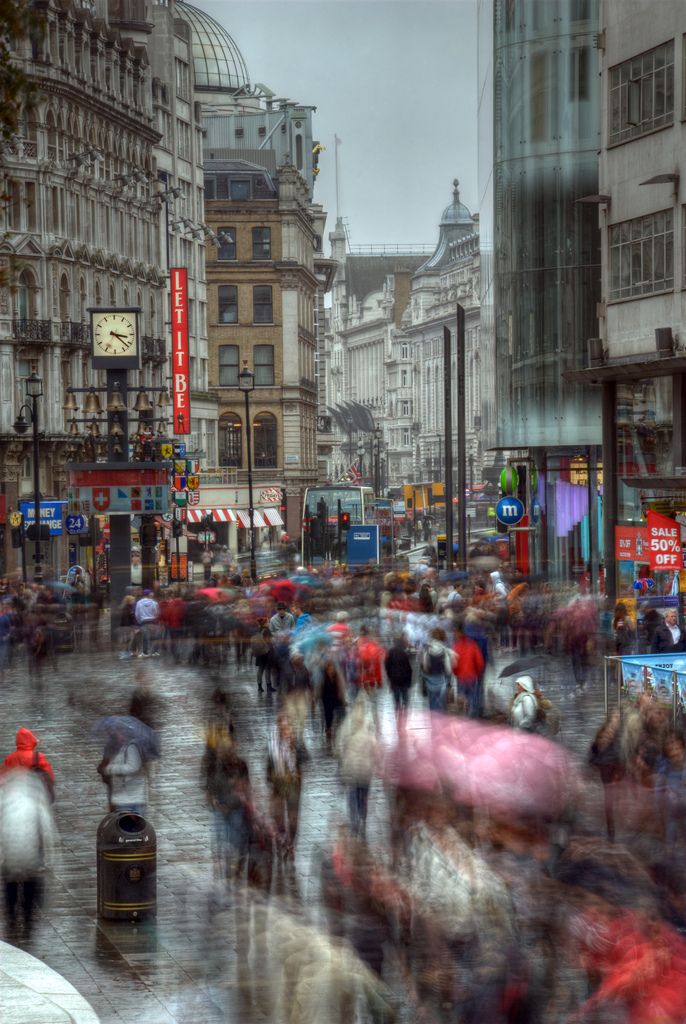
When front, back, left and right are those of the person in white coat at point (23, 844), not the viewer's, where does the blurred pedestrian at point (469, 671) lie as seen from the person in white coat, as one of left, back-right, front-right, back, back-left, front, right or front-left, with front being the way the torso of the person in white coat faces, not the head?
front-right

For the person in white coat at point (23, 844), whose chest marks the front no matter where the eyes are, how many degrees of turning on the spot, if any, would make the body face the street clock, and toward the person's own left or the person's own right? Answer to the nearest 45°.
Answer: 0° — they already face it

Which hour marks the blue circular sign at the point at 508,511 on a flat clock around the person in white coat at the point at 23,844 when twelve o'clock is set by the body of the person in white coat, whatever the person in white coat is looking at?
The blue circular sign is roughly at 1 o'clock from the person in white coat.

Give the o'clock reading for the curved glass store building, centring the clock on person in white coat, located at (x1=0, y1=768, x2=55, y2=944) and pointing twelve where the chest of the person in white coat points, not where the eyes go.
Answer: The curved glass store building is roughly at 1 o'clock from the person in white coat.

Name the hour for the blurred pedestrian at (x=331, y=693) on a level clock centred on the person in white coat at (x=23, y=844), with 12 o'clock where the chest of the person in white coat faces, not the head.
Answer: The blurred pedestrian is roughly at 1 o'clock from the person in white coat.

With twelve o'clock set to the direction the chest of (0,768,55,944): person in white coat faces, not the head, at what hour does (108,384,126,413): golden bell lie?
The golden bell is roughly at 12 o'clock from the person in white coat.

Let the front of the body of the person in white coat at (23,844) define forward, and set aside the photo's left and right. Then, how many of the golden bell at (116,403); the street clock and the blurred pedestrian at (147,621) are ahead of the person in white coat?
3

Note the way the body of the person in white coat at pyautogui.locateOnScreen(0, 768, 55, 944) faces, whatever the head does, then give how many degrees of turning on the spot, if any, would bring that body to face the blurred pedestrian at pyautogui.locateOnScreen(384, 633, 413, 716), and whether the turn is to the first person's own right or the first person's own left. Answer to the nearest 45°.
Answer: approximately 45° to the first person's own right

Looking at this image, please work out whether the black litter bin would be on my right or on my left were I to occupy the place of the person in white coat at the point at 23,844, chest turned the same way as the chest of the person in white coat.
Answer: on my right

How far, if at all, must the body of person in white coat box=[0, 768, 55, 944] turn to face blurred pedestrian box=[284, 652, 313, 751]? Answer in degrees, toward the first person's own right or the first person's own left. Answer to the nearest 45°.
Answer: approximately 45° to the first person's own right

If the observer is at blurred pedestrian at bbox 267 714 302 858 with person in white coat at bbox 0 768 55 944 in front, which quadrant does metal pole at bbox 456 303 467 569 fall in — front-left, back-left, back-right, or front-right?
back-right

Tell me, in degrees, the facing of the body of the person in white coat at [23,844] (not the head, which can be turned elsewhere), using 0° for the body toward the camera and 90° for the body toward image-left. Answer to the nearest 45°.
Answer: approximately 180°
